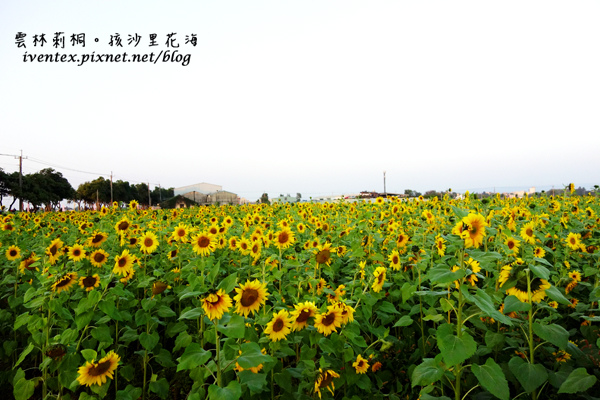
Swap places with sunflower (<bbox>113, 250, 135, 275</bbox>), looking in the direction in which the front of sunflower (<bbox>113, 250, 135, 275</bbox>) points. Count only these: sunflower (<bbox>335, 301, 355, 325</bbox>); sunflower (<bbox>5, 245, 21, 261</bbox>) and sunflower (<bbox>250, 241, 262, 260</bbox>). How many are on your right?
1

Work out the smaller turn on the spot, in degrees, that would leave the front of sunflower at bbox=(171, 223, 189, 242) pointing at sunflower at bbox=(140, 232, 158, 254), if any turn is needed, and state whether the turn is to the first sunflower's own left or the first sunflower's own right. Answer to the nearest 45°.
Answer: approximately 45° to the first sunflower's own right

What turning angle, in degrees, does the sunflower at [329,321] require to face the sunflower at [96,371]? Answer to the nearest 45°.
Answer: approximately 90° to its right

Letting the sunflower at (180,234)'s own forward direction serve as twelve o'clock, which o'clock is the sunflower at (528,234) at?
the sunflower at (528,234) is roughly at 10 o'clock from the sunflower at (180,234).

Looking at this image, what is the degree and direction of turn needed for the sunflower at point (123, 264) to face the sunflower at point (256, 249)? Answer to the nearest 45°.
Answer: approximately 135° to its left

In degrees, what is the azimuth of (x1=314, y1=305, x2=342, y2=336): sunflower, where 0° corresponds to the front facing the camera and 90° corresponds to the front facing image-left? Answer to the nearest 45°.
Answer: approximately 0°

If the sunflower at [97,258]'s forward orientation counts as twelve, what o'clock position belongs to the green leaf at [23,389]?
The green leaf is roughly at 1 o'clock from the sunflower.

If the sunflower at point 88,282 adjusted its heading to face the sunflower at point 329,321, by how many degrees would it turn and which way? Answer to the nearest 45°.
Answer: approximately 45° to its left

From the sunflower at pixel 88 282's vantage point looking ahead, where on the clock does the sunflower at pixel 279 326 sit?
the sunflower at pixel 279 326 is roughly at 11 o'clock from the sunflower at pixel 88 282.

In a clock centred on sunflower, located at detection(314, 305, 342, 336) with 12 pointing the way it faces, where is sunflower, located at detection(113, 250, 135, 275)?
sunflower, located at detection(113, 250, 135, 275) is roughly at 4 o'clock from sunflower, located at detection(314, 305, 342, 336).
